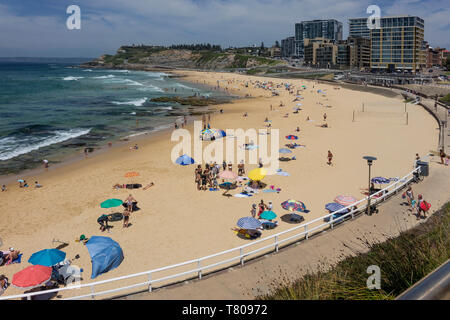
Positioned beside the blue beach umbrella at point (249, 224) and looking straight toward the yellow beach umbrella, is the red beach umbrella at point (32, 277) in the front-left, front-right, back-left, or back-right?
back-left

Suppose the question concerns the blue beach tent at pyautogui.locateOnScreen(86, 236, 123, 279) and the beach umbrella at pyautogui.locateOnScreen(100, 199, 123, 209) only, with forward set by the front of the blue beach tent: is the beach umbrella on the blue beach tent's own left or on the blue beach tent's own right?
on the blue beach tent's own right
